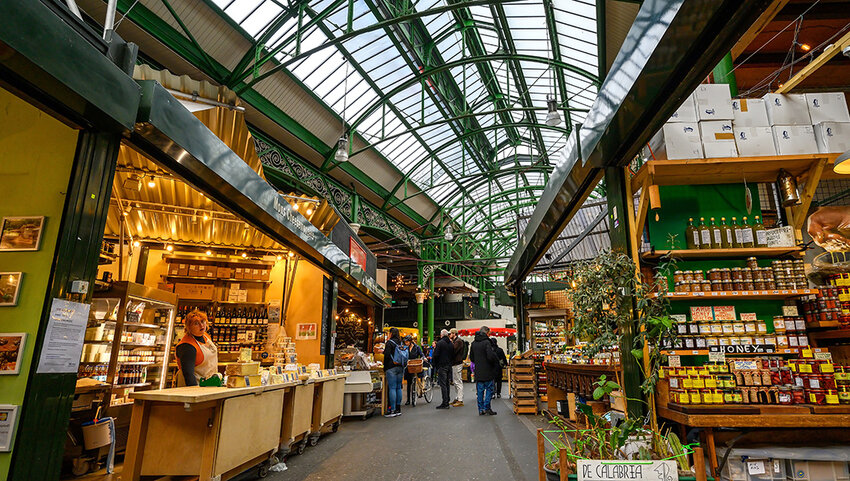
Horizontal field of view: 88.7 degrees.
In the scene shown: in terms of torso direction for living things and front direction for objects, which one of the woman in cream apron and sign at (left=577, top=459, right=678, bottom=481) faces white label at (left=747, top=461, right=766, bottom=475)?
the woman in cream apron

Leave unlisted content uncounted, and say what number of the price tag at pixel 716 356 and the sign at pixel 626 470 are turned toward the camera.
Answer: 2

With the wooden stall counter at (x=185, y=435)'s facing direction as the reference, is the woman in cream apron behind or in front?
behind

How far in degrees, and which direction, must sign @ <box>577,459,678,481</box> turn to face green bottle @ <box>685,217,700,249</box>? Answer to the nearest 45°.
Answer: approximately 180°

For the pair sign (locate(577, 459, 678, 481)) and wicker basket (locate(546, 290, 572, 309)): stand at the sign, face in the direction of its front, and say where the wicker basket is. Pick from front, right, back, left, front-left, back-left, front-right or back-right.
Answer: back

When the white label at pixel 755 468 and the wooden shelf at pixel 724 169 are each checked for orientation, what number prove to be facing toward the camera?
2

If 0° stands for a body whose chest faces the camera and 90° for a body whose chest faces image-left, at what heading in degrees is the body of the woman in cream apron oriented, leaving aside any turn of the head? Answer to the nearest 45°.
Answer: approximately 315°

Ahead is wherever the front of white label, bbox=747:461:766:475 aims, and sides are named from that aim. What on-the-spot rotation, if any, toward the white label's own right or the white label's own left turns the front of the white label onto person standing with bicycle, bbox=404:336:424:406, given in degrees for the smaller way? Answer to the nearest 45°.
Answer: approximately 135° to the white label's own right

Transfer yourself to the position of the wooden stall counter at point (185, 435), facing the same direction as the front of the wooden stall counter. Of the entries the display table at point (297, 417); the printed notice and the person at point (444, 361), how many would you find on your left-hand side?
2

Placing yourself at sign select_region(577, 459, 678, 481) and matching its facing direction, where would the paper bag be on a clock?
The paper bag is roughly at 3 o'clock from the sign.
